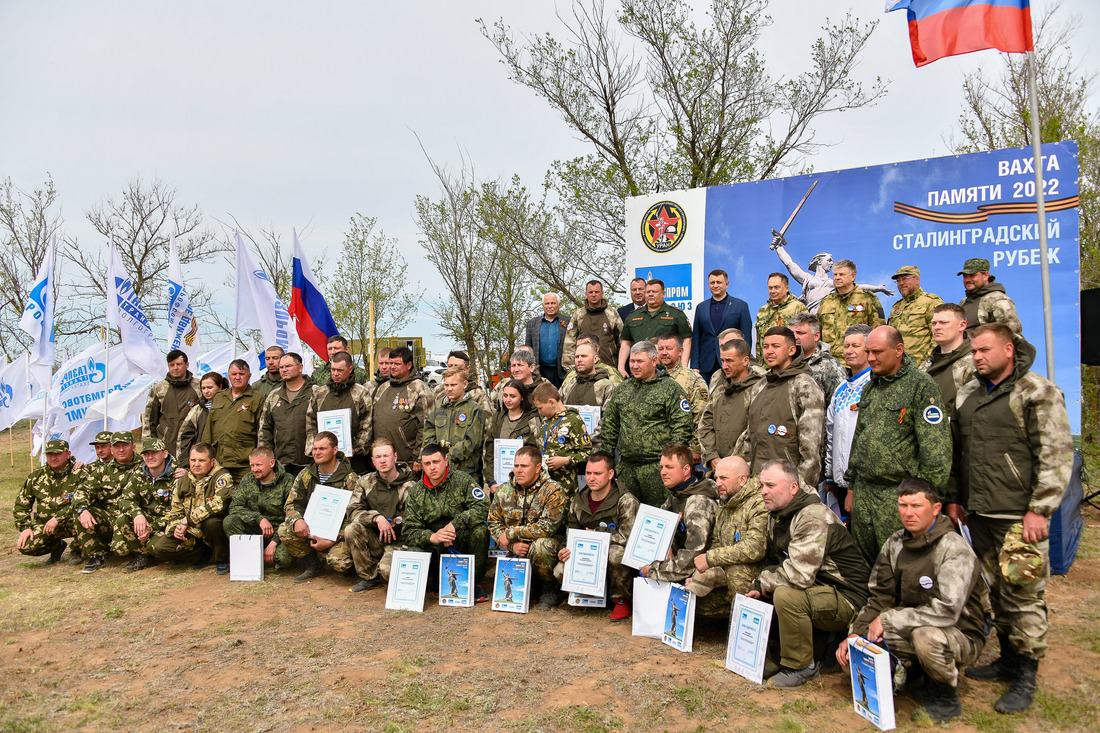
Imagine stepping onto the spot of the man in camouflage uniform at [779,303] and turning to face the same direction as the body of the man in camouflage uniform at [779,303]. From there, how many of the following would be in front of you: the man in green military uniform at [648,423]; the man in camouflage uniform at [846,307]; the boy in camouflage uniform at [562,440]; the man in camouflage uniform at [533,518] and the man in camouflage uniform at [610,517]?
4

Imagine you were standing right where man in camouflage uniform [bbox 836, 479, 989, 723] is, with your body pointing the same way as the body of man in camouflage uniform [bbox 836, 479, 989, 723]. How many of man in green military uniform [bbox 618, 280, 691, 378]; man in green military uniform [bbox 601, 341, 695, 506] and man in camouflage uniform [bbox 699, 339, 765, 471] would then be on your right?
3

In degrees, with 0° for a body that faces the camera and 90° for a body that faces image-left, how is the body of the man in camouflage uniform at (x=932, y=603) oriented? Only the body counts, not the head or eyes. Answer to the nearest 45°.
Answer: approximately 45°

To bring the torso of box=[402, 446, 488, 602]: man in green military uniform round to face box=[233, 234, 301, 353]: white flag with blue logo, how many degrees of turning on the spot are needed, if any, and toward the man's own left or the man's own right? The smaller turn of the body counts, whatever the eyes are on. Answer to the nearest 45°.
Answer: approximately 135° to the man's own right

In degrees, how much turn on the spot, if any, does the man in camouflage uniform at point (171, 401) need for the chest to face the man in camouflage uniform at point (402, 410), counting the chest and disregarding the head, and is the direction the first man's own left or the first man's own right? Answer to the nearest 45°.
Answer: approximately 45° to the first man's own left

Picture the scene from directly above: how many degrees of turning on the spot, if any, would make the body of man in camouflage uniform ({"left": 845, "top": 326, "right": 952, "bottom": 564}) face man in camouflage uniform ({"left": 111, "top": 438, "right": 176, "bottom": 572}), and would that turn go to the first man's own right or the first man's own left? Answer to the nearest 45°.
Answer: approximately 45° to the first man's own right

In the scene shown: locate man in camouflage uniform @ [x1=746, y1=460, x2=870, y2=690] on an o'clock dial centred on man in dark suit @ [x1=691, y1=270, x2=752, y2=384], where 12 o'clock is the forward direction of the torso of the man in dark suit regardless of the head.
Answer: The man in camouflage uniform is roughly at 12 o'clock from the man in dark suit.

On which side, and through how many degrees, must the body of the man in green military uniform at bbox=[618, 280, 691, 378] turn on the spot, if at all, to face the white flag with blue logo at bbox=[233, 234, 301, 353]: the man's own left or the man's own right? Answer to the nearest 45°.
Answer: approximately 45° to the man's own right

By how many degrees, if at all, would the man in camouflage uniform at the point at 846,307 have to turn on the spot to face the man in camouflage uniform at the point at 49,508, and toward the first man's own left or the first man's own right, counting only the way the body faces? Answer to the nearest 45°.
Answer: approximately 45° to the first man's own right

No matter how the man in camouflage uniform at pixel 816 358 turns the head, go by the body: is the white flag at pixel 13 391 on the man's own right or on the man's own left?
on the man's own right

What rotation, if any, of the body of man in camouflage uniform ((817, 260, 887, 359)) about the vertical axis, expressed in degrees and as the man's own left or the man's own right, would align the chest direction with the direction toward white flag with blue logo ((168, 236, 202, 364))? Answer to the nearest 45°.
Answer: approximately 45° to the man's own right
